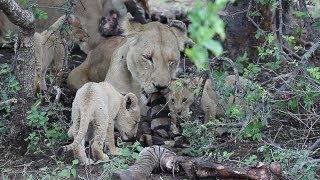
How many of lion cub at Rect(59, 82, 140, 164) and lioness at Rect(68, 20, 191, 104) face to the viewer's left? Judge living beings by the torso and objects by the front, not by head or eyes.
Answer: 0

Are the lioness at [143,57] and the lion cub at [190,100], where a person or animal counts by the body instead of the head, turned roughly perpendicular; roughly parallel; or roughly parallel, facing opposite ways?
roughly perpendicular

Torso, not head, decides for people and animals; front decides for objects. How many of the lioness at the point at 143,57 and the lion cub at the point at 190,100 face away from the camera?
0

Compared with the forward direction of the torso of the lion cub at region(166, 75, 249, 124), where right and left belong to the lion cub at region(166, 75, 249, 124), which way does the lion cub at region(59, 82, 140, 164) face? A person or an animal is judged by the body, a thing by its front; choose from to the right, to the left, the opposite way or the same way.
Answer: the opposite way

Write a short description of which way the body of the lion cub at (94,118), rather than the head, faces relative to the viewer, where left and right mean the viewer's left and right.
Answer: facing away from the viewer and to the right of the viewer

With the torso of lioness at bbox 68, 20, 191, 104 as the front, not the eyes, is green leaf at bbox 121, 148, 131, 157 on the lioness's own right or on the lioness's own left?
on the lioness's own right

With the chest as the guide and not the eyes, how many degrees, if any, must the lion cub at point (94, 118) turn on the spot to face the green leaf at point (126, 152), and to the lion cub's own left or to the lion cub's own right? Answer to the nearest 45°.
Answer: approximately 90° to the lion cub's own right

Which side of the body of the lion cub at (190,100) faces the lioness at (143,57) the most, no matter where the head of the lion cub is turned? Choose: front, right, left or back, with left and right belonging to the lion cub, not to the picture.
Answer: right

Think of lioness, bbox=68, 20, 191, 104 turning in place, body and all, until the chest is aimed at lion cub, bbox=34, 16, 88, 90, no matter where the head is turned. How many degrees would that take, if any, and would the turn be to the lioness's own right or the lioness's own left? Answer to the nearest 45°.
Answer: approximately 135° to the lioness's own right
